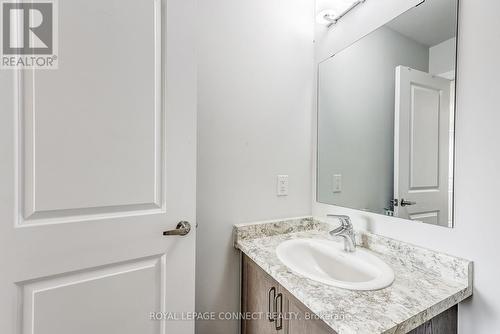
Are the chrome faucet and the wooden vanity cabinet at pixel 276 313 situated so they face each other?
no

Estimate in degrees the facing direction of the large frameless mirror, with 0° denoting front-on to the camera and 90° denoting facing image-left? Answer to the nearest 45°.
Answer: approximately 45°

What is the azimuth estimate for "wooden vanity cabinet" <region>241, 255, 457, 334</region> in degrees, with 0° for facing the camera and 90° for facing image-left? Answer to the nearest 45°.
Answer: approximately 45°

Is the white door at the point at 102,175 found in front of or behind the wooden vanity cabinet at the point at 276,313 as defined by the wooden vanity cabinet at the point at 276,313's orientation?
in front

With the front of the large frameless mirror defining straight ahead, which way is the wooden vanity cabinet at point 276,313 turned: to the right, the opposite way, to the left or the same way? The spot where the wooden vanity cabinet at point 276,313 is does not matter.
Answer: the same way

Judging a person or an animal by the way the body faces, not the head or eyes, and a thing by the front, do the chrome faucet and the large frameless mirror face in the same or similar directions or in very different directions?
same or similar directions

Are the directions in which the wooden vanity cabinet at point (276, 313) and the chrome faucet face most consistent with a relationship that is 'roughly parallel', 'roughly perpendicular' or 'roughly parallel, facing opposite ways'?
roughly parallel

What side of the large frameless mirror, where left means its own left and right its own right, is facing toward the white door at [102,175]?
front

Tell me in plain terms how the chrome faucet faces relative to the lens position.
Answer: facing the viewer and to the left of the viewer

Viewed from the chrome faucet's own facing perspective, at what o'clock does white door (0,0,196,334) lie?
The white door is roughly at 12 o'clock from the chrome faucet.

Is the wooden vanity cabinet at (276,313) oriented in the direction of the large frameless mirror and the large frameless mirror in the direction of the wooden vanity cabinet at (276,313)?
no
